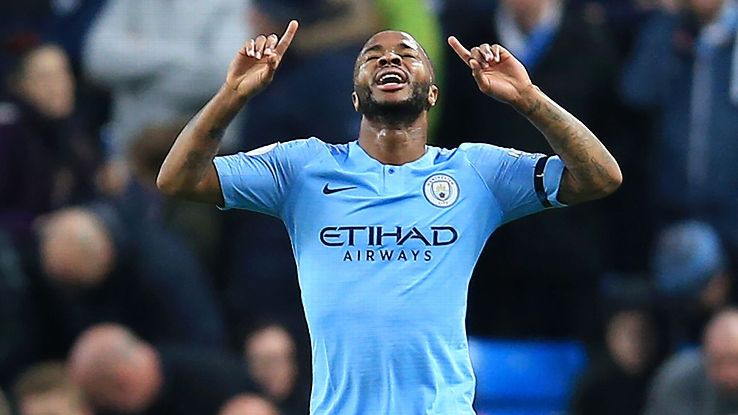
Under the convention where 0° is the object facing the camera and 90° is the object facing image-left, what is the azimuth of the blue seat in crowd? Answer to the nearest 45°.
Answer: approximately 0°

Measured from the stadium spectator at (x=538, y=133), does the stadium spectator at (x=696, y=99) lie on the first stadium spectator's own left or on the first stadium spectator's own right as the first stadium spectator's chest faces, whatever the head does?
on the first stadium spectator's own left

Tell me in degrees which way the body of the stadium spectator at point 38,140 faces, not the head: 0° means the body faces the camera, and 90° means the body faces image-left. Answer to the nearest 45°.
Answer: approximately 315°

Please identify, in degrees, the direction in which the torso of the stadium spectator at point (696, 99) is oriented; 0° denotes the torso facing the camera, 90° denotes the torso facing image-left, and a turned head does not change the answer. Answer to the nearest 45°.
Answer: approximately 0°

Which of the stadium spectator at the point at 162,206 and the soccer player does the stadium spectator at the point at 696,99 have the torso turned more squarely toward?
the soccer player
